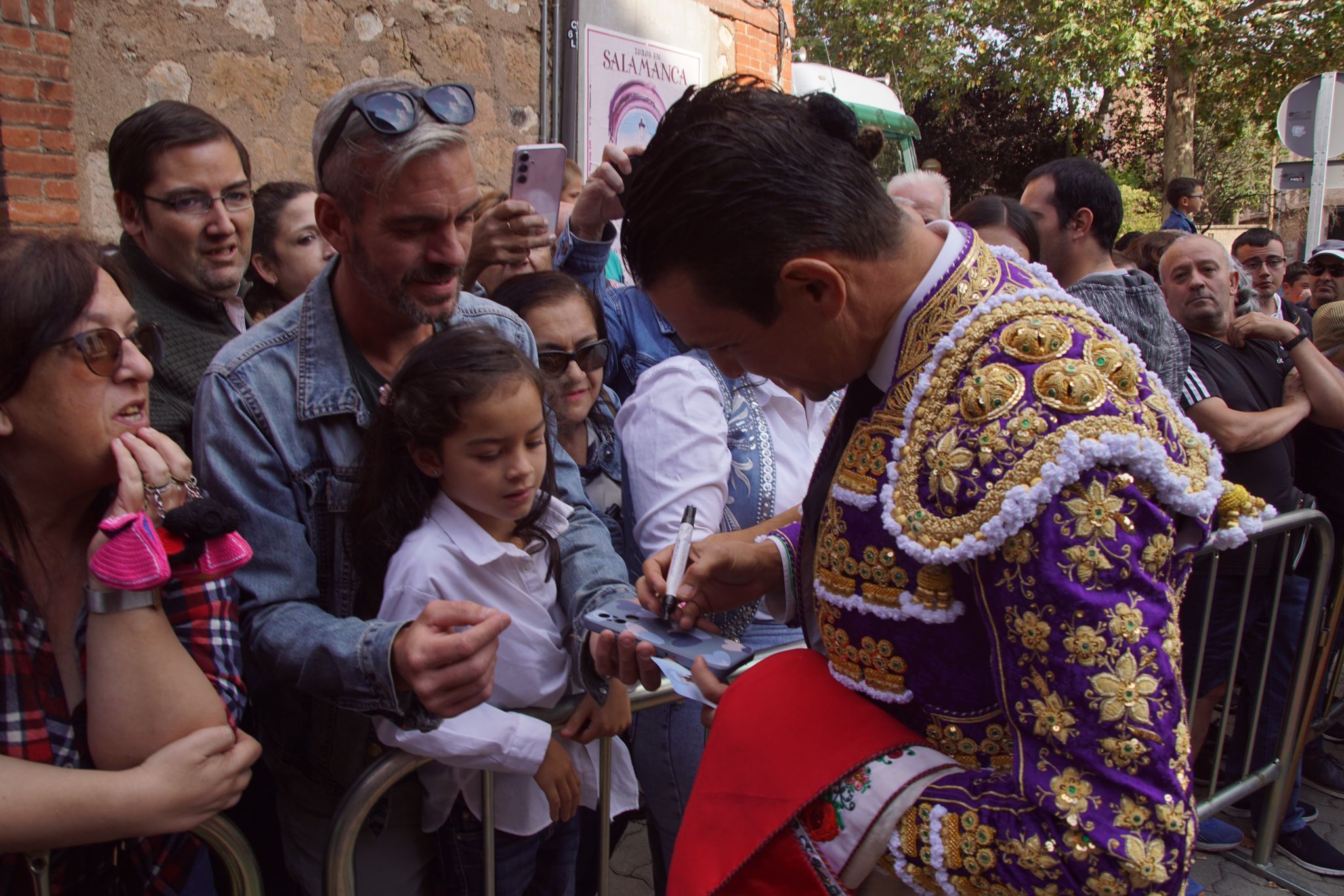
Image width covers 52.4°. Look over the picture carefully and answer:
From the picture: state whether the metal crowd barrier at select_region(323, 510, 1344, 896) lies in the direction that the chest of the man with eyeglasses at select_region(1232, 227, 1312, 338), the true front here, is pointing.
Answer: yes

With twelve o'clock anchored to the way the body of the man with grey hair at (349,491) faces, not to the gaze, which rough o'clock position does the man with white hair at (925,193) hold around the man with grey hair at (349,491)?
the man with white hair at (925,193) is roughly at 9 o'clock from the man with grey hair at (349,491).

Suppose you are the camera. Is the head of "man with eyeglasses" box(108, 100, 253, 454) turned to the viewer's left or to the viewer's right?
to the viewer's right

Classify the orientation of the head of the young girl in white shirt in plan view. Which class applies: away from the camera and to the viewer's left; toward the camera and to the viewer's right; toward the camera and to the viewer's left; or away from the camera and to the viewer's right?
toward the camera and to the viewer's right

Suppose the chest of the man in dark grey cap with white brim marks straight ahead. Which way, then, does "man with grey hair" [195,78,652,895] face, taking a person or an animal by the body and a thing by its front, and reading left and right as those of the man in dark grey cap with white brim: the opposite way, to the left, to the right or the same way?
to the left

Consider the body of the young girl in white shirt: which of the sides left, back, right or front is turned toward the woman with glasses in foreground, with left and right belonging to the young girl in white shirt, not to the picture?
right

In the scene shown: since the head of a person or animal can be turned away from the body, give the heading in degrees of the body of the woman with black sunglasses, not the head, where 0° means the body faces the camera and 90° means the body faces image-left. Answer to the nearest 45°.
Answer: approximately 0°

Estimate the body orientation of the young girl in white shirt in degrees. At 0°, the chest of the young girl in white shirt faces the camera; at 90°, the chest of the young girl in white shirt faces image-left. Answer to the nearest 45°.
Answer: approximately 315°

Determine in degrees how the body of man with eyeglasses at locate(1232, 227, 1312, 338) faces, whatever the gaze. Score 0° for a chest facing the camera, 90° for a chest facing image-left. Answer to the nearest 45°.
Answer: approximately 0°

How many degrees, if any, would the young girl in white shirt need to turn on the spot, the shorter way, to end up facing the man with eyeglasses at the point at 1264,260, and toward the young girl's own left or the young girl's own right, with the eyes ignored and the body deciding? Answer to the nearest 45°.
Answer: approximately 90° to the young girl's own left
